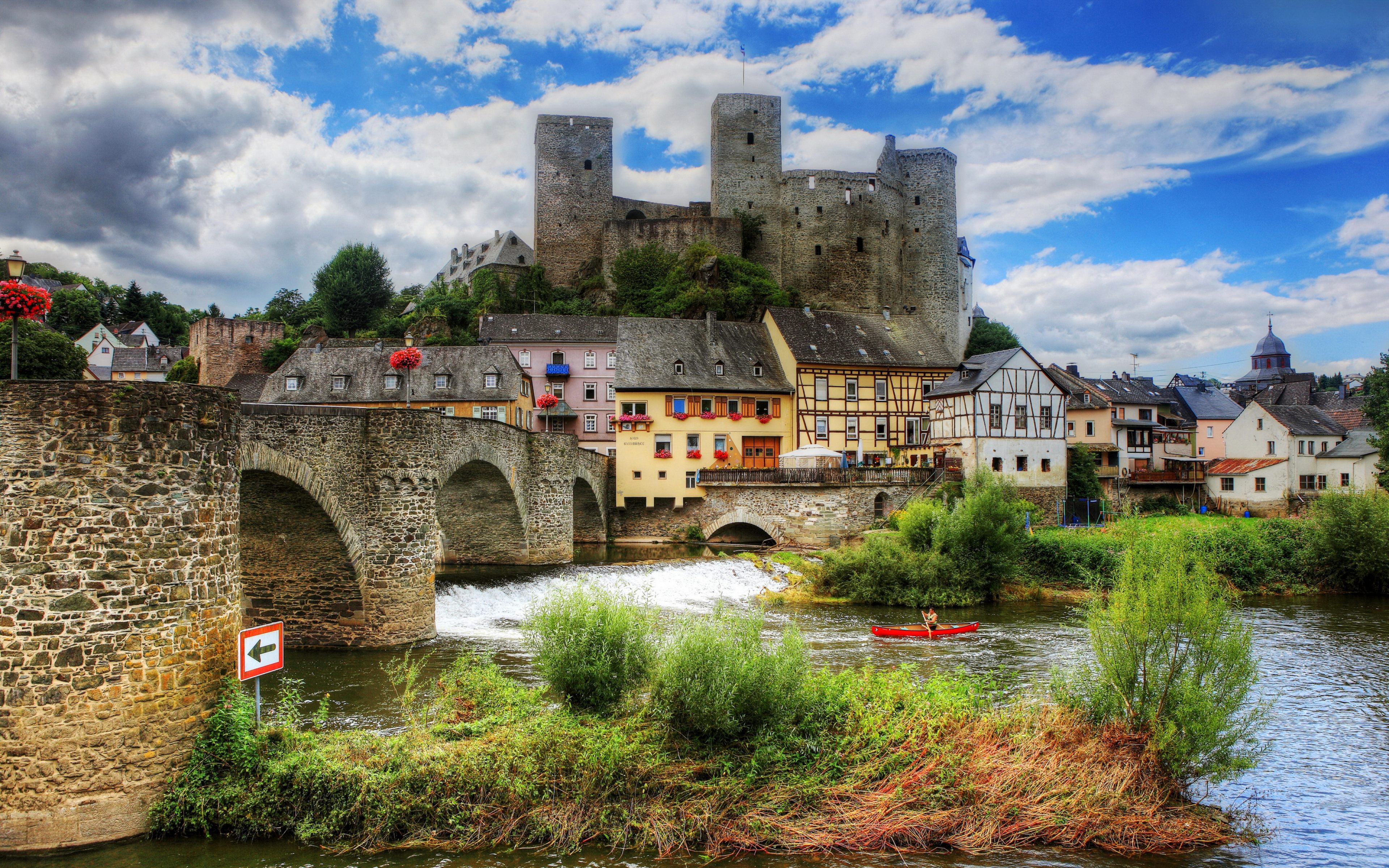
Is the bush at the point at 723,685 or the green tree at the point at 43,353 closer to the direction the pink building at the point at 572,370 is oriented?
the bush

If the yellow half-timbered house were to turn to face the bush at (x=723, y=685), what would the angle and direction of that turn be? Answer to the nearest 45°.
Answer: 0° — it already faces it

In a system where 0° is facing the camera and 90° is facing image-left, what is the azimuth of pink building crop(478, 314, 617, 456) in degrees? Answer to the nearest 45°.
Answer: approximately 0°

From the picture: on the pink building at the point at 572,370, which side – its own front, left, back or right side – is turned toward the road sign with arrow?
front

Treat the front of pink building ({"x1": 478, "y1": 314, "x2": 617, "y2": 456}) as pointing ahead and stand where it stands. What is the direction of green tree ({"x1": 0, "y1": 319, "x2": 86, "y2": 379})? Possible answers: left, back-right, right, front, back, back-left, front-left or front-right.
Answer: front-right

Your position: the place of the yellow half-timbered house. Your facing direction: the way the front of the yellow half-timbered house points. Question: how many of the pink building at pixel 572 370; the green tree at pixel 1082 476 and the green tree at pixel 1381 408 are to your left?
2

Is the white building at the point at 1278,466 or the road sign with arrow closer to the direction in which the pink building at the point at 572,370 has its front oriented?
the road sign with arrow

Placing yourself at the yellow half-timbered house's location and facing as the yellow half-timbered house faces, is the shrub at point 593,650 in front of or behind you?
in front

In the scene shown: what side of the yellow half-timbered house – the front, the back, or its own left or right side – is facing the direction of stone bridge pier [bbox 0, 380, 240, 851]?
front

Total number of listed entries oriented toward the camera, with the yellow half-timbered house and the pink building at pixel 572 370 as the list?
2

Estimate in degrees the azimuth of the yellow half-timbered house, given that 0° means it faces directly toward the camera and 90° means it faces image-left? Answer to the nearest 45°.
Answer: approximately 0°
